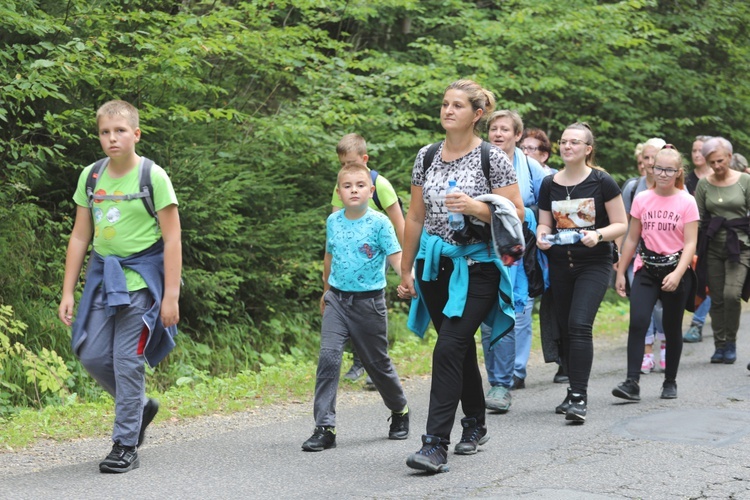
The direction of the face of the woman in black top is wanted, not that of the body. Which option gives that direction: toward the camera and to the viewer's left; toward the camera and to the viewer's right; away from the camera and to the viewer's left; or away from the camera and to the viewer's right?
toward the camera and to the viewer's left

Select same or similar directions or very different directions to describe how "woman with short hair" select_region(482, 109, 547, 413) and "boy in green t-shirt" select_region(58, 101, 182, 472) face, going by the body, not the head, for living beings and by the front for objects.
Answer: same or similar directions

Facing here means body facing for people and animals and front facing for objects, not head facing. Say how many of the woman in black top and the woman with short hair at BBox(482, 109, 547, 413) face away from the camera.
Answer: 0

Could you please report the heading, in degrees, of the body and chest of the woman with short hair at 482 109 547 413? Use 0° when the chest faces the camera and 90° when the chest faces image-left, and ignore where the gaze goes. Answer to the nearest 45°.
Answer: approximately 45°

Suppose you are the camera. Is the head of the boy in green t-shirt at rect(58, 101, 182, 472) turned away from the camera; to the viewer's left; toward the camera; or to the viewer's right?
toward the camera

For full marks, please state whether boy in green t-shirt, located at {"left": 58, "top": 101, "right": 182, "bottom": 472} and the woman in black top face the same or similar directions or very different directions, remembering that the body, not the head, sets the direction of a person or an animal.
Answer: same or similar directions

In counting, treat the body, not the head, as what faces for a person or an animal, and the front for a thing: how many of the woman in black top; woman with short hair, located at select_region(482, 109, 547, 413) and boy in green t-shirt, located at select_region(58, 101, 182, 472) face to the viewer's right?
0

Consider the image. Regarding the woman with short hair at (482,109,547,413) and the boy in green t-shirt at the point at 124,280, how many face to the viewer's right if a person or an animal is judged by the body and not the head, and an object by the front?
0

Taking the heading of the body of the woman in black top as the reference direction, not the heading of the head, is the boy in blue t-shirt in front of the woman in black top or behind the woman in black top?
in front

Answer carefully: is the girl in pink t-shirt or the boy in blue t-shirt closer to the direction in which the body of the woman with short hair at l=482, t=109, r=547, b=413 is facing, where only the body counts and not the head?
the boy in blue t-shirt

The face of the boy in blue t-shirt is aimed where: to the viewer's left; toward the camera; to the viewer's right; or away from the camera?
toward the camera

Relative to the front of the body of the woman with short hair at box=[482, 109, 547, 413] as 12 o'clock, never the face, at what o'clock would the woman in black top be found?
The woman in black top is roughly at 9 o'clock from the woman with short hair.

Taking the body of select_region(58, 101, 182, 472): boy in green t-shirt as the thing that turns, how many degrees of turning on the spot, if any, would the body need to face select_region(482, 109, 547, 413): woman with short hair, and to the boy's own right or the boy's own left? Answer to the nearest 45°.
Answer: approximately 180°

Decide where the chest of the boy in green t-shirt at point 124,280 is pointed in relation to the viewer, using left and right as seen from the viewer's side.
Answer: facing the viewer and to the left of the viewer

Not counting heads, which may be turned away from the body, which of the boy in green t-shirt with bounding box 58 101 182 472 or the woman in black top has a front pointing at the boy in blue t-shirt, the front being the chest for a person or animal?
the woman in black top
